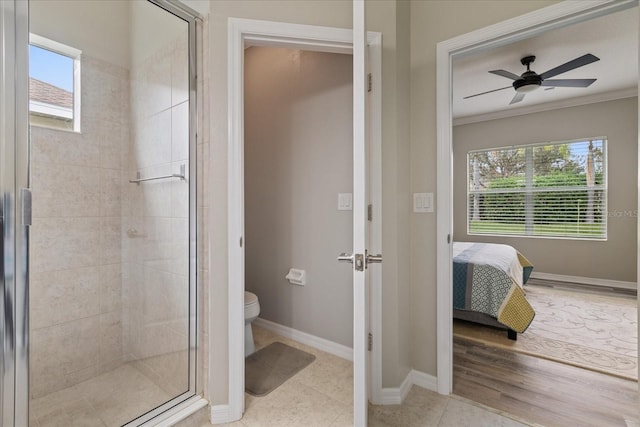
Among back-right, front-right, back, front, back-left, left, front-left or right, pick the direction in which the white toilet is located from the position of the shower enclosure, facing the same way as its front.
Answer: front-left

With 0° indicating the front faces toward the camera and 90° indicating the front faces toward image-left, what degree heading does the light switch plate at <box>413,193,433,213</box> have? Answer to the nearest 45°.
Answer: approximately 0°

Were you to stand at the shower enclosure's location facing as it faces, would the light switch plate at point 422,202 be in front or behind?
in front

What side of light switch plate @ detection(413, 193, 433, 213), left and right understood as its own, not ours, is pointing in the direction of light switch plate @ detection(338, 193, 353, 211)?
right

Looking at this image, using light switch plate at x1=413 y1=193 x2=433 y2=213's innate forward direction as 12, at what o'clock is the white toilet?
The white toilet is roughly at 3 o'clock from the light switch plate.

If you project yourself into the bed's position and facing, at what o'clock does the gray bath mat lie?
The gray bath mat is roughly at 3 o'clock from the bed.

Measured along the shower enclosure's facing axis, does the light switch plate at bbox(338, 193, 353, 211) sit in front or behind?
in front

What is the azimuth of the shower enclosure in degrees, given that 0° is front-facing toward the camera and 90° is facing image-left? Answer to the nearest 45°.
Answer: approximately 315°

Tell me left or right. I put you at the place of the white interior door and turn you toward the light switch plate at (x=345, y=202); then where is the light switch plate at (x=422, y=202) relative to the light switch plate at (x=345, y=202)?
right

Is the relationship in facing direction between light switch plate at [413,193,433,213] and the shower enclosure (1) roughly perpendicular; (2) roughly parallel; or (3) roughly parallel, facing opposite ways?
roughly perpendicular

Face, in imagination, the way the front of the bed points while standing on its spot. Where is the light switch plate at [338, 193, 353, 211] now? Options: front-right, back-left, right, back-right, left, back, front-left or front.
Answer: right
